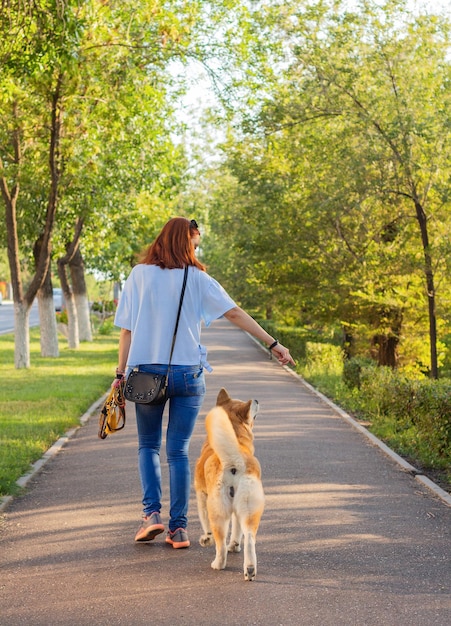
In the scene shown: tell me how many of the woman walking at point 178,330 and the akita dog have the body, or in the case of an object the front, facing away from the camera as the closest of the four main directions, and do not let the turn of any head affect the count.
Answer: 2

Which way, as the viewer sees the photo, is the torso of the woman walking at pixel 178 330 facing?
away from the camera

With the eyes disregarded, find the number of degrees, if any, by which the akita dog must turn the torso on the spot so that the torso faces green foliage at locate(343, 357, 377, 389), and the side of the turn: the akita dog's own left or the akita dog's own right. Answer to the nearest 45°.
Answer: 0° — it already faces it

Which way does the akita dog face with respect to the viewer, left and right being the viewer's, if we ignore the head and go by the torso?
facing away from the viewer
